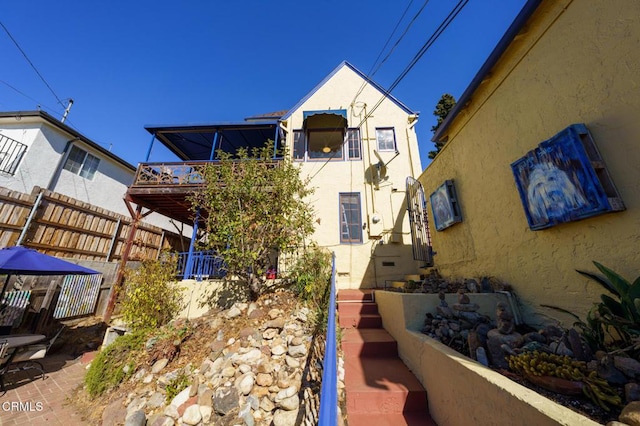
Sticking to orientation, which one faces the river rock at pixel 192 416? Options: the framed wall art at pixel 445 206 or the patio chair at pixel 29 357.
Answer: the framed wall art

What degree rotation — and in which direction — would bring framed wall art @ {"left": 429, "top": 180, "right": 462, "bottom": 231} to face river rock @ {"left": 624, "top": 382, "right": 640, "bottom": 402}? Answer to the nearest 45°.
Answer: approximately 45° to its left

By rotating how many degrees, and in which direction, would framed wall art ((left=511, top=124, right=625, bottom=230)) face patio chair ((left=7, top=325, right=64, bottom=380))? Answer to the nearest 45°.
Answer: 0° — it already faces it

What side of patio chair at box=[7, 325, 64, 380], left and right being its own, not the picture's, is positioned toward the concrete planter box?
left

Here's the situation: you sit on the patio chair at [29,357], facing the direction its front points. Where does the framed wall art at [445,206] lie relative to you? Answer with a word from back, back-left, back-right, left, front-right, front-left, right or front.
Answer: back-left

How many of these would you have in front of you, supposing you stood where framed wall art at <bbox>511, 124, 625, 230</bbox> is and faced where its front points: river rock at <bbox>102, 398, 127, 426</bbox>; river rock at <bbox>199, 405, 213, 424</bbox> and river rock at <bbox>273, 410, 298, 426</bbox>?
3

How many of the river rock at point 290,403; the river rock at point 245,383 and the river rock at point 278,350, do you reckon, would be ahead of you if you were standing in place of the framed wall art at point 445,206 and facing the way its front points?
3
